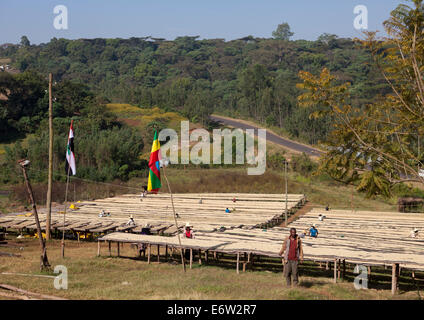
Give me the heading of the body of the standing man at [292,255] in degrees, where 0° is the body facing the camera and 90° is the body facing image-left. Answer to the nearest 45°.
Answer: approximately 0°

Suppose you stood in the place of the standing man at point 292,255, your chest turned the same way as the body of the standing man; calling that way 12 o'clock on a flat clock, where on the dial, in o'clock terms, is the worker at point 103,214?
The worker is roughly at 5 o'clock from the standing man.

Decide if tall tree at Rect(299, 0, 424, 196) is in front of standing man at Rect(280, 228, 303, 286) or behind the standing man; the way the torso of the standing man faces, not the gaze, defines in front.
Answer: behind
